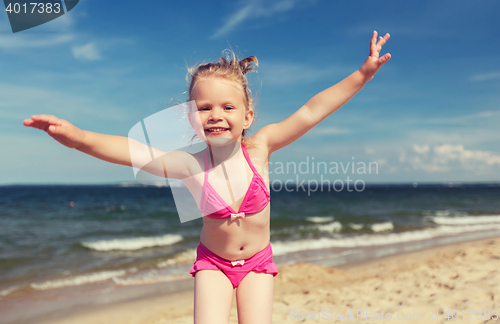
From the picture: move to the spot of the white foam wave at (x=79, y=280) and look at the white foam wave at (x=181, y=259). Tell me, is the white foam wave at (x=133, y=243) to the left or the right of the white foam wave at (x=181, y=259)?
left

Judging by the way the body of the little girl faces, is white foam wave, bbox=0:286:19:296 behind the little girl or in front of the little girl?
behind

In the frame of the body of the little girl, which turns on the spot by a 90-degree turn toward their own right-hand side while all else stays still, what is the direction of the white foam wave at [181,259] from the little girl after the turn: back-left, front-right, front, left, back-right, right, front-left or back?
right

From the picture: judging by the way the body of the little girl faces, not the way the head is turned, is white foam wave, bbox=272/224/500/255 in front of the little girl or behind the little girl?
behind

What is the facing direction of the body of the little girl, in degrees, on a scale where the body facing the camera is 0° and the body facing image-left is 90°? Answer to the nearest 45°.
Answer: approximately 0°
